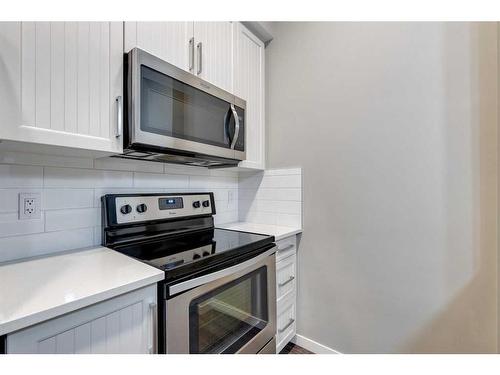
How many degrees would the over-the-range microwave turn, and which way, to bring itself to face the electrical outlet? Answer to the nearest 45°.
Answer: approximately 135° to its right

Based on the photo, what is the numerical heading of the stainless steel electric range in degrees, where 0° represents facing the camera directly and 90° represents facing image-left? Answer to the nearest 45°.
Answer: approximately 315°

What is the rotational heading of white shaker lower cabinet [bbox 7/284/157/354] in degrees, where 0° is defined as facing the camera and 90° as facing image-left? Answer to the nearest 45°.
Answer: approximately 315°

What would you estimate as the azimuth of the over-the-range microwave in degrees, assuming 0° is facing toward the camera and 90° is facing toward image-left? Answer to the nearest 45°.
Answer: approximately 315°

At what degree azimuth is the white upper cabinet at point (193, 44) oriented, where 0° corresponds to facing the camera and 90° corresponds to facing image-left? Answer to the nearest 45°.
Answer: approximately 315°

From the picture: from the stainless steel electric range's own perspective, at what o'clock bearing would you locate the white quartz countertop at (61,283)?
The white quartz countertop is roughly at 3 o'clock from the stainless steel electric range.
